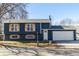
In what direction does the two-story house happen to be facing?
toward the camera
